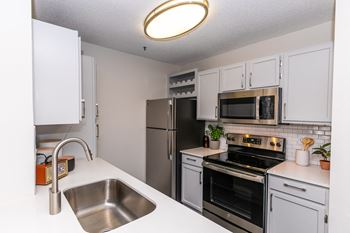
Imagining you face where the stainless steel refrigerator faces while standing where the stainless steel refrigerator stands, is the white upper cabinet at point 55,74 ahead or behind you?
ahead

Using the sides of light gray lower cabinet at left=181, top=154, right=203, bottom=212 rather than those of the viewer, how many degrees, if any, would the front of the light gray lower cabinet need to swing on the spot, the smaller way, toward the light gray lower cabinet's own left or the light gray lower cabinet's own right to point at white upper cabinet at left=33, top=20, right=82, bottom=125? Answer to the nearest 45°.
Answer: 0° — it already faces it

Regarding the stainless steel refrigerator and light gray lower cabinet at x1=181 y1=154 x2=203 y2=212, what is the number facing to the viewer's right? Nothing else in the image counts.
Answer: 0

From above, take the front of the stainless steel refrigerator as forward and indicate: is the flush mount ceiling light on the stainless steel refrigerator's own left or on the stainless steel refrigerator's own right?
on the stainless steel refrigerator's own left

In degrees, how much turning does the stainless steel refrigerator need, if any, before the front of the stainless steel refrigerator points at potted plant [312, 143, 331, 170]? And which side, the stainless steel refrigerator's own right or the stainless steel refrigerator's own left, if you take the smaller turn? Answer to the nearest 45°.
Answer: approximately 90° to the stainless steel refrigerator's own left

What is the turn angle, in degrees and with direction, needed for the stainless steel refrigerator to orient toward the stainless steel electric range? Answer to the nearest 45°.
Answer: approximately 90° to its left

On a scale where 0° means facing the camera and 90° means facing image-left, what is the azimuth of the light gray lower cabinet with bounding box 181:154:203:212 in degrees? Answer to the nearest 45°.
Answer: approximately 45°

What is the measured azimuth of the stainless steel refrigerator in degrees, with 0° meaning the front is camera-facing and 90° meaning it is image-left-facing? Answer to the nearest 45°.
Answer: approximately 45°

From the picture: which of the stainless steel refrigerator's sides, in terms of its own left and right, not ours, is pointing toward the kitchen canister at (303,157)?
left

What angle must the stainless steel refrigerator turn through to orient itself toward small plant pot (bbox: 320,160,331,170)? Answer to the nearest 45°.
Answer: approximately 90° to its left

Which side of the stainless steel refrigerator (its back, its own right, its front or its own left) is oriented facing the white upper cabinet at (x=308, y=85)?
left
